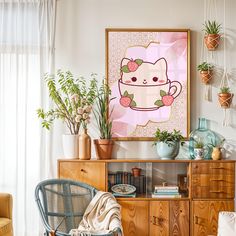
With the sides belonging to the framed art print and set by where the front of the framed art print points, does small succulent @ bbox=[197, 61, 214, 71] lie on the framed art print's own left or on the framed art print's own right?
on the framed art print's own left

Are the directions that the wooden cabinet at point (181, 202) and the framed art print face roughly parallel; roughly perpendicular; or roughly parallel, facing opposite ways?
roughly parallel

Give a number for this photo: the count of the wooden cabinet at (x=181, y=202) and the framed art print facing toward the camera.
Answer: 2

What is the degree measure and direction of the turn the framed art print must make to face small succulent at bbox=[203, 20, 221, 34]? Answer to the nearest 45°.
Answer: approximately 90° to its left

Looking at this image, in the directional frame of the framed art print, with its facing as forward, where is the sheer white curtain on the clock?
The sheer white curtain is roughly at 3 o'clock from the framed art print.

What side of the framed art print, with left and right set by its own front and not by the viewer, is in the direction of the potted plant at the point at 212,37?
left

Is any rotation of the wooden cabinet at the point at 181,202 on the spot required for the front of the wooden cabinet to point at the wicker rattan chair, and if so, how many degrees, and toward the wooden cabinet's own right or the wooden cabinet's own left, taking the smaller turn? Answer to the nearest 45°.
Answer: approximately 90° to the wooden cabinet's own right

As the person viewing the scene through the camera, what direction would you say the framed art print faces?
facing the viewer

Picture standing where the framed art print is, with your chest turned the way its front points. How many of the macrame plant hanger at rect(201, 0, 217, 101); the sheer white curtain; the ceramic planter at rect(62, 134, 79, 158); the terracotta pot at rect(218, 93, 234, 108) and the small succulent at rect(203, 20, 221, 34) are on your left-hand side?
3

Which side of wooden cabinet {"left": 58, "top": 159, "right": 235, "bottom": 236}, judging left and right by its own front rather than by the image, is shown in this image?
front

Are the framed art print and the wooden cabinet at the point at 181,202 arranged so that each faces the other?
no
